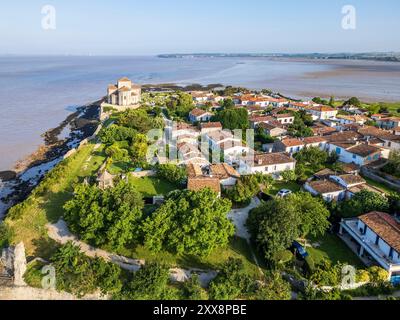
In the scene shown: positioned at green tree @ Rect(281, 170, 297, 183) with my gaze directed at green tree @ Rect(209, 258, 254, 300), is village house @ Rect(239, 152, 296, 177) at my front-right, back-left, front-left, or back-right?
back-right

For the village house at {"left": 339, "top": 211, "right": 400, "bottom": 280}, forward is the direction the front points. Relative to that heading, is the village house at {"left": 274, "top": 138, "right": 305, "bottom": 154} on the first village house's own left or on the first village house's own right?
on the first village house's own right

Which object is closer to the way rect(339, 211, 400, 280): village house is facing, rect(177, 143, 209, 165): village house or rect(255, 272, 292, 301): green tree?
the green tree

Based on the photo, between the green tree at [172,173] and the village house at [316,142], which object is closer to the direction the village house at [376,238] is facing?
the green tree

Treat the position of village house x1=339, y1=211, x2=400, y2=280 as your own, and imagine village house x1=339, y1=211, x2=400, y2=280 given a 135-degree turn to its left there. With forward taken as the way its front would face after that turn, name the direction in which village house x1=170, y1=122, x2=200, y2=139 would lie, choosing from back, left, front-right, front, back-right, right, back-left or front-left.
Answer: back-left

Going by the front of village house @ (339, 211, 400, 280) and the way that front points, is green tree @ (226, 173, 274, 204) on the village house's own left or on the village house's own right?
on the village house's own right

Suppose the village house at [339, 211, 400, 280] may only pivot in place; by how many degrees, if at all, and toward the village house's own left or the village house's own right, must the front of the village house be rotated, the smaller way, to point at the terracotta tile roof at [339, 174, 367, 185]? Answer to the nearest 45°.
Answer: approximately 135° to the village house's own right

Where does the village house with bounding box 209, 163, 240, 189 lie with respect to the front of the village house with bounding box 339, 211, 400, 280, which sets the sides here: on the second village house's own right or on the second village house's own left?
on the second village house's own right

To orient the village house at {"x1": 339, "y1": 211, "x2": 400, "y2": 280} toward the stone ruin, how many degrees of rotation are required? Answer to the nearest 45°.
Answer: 0° — it already faces it

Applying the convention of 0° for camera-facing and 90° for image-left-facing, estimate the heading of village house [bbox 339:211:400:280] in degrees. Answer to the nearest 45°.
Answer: approximately 45°

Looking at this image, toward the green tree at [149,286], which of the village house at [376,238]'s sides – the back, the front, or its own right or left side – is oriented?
front

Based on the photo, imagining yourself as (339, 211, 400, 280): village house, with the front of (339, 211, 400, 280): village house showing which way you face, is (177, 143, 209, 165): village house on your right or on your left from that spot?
on your right

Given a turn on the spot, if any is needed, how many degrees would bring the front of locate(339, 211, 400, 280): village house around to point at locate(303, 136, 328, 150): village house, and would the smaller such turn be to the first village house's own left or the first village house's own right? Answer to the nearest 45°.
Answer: approximately 135° to the first village house's own right

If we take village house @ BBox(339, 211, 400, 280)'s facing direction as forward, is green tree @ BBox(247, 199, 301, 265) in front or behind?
in front
